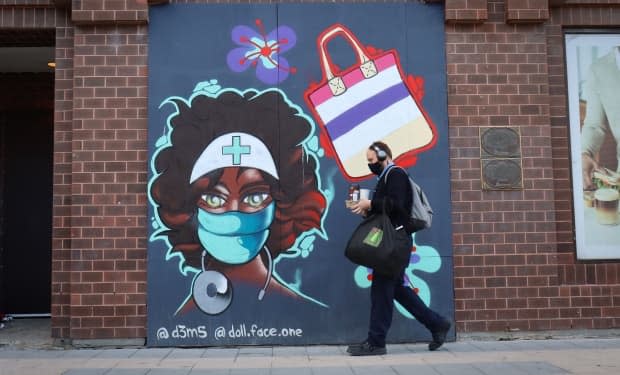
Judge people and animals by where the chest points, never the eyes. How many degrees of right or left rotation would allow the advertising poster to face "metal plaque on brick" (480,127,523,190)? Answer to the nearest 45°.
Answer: approximately 45° to its right

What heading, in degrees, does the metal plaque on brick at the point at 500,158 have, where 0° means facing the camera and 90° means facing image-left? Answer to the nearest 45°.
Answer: approximately 0°

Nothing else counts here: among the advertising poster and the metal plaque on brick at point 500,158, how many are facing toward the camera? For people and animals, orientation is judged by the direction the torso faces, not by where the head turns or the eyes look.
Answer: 2

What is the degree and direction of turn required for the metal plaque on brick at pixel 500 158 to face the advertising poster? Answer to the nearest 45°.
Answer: approximately 135° to its left

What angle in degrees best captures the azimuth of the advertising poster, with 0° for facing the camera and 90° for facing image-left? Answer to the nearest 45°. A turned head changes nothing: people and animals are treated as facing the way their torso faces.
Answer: approximately 0°
